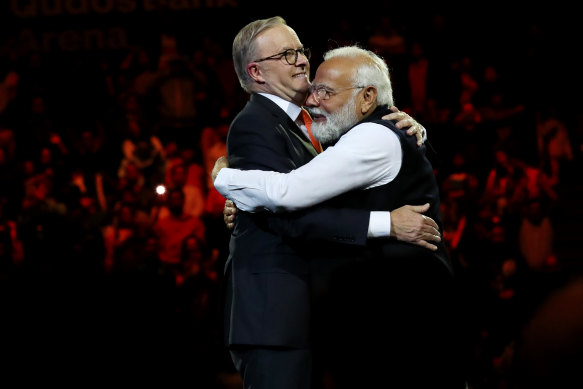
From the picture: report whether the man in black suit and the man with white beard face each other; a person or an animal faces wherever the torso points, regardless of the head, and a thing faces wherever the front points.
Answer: yes

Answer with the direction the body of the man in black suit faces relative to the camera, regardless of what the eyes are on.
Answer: to the viewer's right

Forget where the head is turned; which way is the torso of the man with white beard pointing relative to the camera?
to the viewer's left

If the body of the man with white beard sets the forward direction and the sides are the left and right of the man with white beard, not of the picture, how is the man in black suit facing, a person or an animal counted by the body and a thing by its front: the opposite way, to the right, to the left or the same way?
the opposite way
